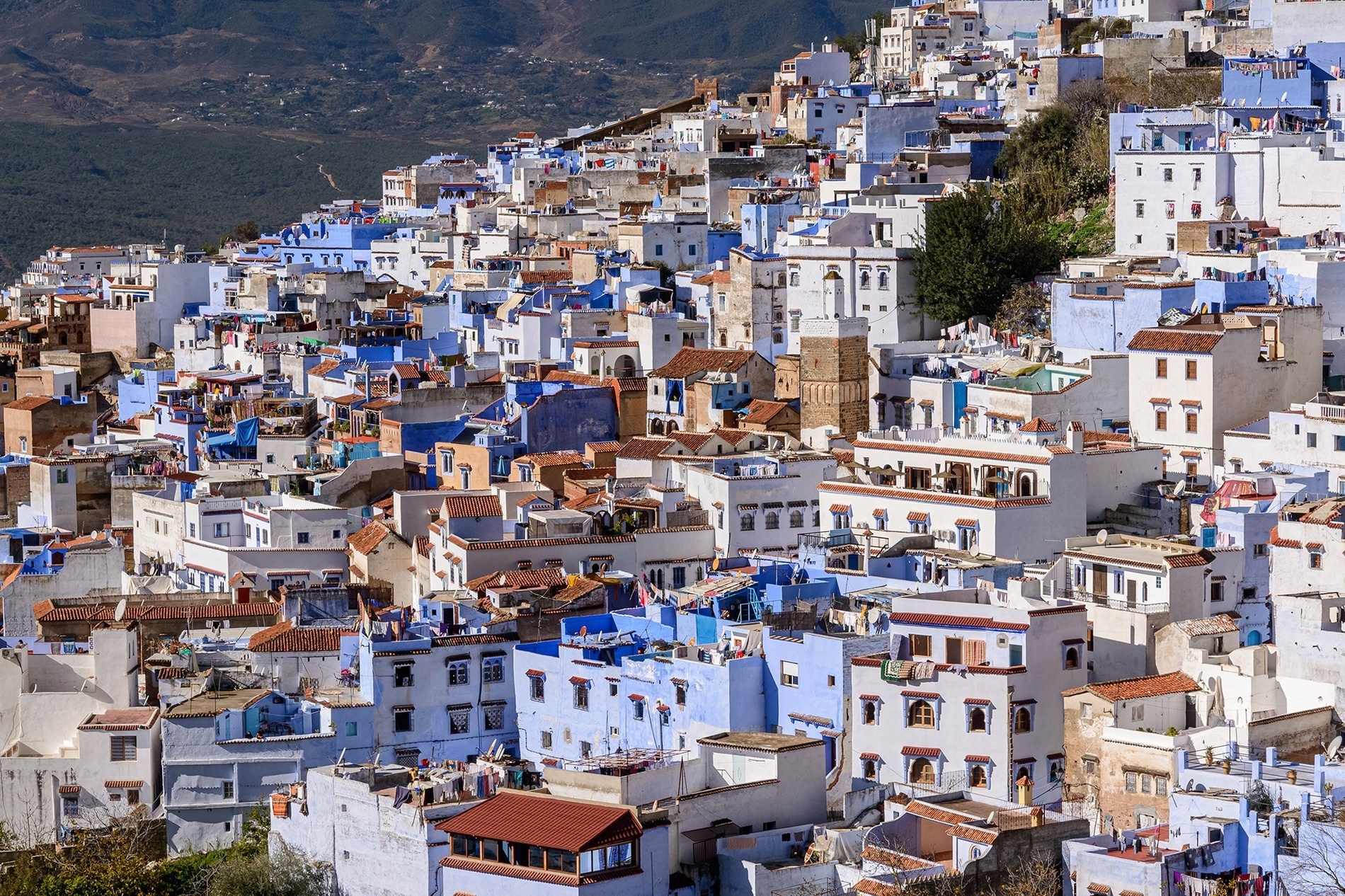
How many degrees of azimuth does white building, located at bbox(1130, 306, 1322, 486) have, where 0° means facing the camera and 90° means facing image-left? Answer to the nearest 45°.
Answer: approximately 45°

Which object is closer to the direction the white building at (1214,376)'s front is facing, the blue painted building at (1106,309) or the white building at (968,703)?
the white building

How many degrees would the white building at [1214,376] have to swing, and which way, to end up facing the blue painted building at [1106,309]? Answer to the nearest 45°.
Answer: approximately 90° to its right

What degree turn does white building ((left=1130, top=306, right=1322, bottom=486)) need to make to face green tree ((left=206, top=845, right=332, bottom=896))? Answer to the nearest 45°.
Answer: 0° — it already faces it

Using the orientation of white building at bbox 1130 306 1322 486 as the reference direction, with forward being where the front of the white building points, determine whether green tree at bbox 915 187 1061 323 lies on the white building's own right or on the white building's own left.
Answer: on the white building's own right

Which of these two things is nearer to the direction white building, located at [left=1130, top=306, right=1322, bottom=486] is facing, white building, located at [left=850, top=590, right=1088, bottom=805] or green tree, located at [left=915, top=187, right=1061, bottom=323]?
the white building

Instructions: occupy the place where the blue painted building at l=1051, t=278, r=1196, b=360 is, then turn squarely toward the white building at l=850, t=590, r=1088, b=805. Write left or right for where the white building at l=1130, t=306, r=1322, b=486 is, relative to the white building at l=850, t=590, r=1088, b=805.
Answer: left
